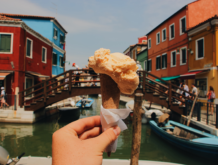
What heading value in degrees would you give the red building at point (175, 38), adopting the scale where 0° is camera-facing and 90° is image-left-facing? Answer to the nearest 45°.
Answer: approximately 45°

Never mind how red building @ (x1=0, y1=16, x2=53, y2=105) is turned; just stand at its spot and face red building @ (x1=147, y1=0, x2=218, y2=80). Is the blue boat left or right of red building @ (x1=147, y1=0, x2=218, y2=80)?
right

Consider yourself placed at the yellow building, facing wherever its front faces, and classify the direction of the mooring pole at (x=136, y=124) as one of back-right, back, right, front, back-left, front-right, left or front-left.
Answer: front-left

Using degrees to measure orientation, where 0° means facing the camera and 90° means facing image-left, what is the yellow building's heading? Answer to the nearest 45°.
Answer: approximately 45°

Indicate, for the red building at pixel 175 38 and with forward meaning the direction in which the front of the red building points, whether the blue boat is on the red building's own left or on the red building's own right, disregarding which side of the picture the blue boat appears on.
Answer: on the red building's own left

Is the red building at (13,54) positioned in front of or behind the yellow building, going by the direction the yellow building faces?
in front

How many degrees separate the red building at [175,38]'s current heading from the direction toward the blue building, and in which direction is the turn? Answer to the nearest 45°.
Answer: approximately 45° to its right

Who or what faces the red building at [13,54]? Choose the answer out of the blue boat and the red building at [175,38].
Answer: the red building at [175,38]

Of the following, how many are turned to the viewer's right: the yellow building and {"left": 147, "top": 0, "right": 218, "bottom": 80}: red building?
0
